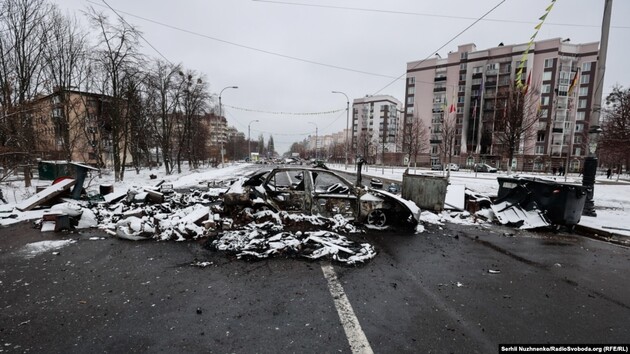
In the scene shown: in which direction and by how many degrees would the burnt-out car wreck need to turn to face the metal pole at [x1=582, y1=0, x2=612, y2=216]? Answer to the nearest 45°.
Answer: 0° — it already faces it

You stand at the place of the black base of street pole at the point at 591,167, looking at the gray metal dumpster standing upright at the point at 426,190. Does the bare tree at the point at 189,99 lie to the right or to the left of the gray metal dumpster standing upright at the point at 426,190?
right

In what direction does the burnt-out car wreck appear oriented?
to the viewer's right

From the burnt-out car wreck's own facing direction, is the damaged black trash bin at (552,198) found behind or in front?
in front

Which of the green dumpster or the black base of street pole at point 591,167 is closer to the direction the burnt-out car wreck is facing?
the black base of street pole

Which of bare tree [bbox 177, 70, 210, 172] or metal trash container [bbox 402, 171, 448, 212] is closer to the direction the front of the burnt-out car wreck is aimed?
the metal trash container

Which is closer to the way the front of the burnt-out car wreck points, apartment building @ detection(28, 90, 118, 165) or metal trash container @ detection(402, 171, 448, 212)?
the metal trash container

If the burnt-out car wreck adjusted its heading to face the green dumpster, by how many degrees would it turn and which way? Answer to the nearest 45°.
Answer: approximately 135° to its left

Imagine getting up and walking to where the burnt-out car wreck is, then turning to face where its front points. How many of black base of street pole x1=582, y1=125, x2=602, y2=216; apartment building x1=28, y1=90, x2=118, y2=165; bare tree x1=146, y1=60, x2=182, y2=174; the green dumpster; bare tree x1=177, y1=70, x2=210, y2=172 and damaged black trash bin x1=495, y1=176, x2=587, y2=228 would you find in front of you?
2

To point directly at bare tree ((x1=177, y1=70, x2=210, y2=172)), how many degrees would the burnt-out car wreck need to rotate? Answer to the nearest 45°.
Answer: approximately 135° to its left

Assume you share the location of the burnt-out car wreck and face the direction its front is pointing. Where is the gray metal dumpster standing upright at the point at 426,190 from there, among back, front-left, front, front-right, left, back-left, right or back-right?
front-left

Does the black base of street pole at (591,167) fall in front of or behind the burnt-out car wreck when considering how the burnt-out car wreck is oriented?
in front
